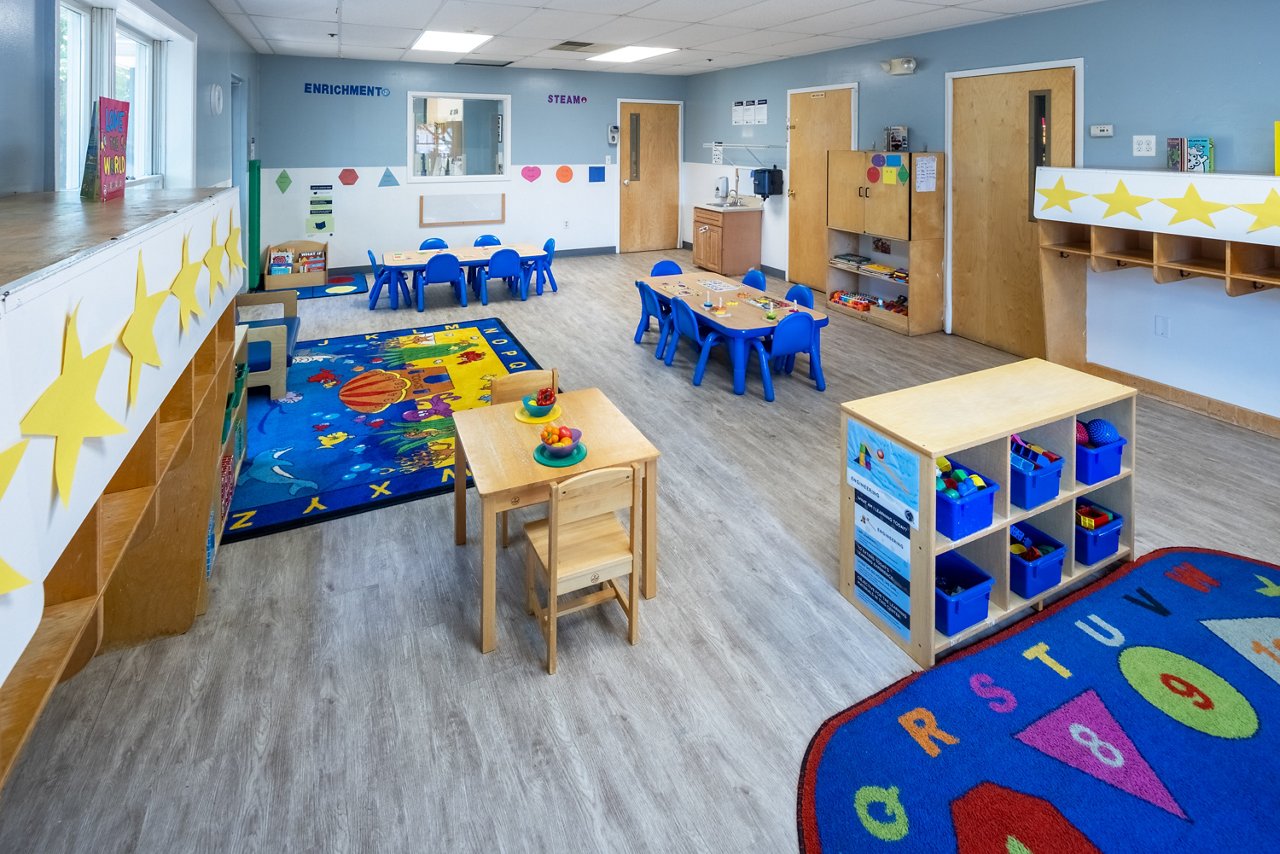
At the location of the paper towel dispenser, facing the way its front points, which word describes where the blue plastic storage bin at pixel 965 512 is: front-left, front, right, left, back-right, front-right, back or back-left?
front-left

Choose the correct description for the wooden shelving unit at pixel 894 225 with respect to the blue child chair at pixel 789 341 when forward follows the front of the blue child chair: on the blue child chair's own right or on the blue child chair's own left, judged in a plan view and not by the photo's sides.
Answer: on the blue child chair's own right

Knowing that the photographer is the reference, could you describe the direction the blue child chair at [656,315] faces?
facing away from the viewer and to the right of the viewer

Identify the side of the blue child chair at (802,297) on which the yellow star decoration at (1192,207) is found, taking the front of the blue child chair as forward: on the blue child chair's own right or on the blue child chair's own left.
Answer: on the blue child chair's own left

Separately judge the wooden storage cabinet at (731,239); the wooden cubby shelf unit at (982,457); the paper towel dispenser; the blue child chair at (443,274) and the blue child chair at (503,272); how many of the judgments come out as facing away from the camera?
2

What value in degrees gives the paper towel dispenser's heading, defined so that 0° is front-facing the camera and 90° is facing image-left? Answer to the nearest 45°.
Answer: approximately 45°

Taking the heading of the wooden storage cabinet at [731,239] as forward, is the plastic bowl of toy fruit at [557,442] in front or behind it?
in front

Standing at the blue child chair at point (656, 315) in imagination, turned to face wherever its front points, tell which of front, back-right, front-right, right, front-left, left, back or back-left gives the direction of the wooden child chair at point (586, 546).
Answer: back-right

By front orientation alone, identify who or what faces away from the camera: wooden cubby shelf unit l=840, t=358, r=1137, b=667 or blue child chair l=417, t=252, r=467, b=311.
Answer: the blue child chair
